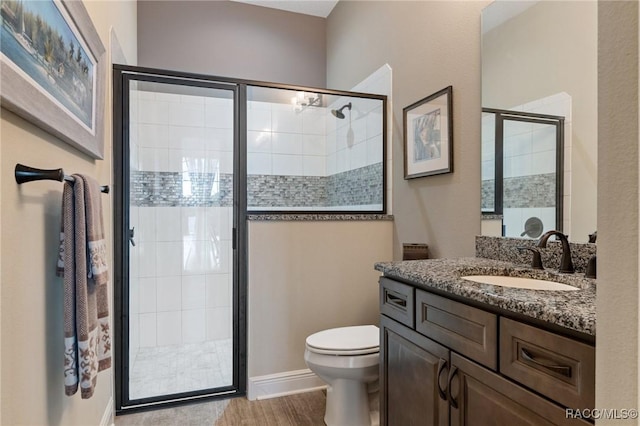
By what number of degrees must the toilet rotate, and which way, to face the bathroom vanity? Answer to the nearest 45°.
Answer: approximately 90° to its left

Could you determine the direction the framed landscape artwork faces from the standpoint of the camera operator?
facing the viewer and to the right of the viewer

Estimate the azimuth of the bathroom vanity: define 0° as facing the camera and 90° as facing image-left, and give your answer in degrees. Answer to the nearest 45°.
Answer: approximately 45°

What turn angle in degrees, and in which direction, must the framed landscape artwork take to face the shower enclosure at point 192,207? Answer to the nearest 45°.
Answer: approximately 90° to its left

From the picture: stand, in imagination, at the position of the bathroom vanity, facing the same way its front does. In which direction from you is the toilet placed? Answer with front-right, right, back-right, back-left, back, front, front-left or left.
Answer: right

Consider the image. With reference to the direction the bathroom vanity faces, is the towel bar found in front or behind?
in front
